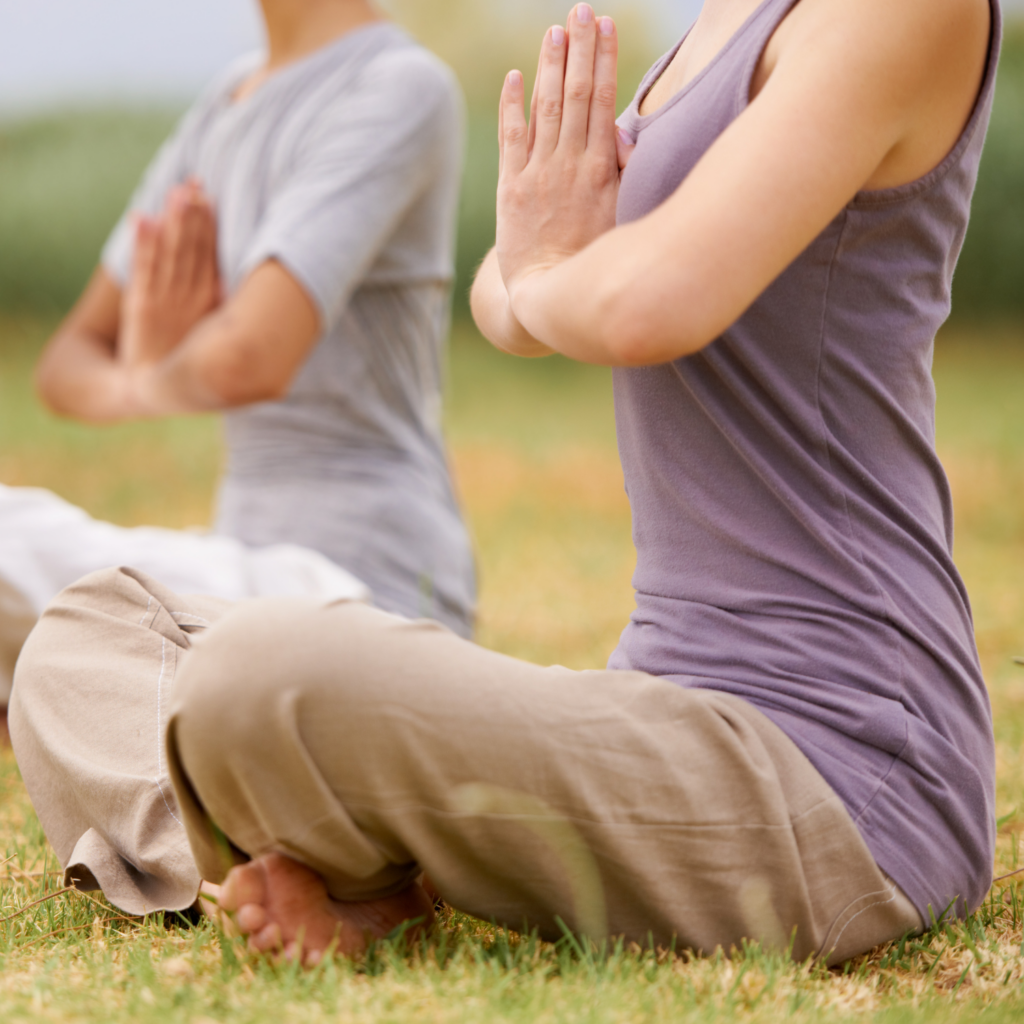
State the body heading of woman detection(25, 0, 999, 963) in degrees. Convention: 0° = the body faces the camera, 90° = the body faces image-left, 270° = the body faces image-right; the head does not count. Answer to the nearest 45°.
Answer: approximately 90°
